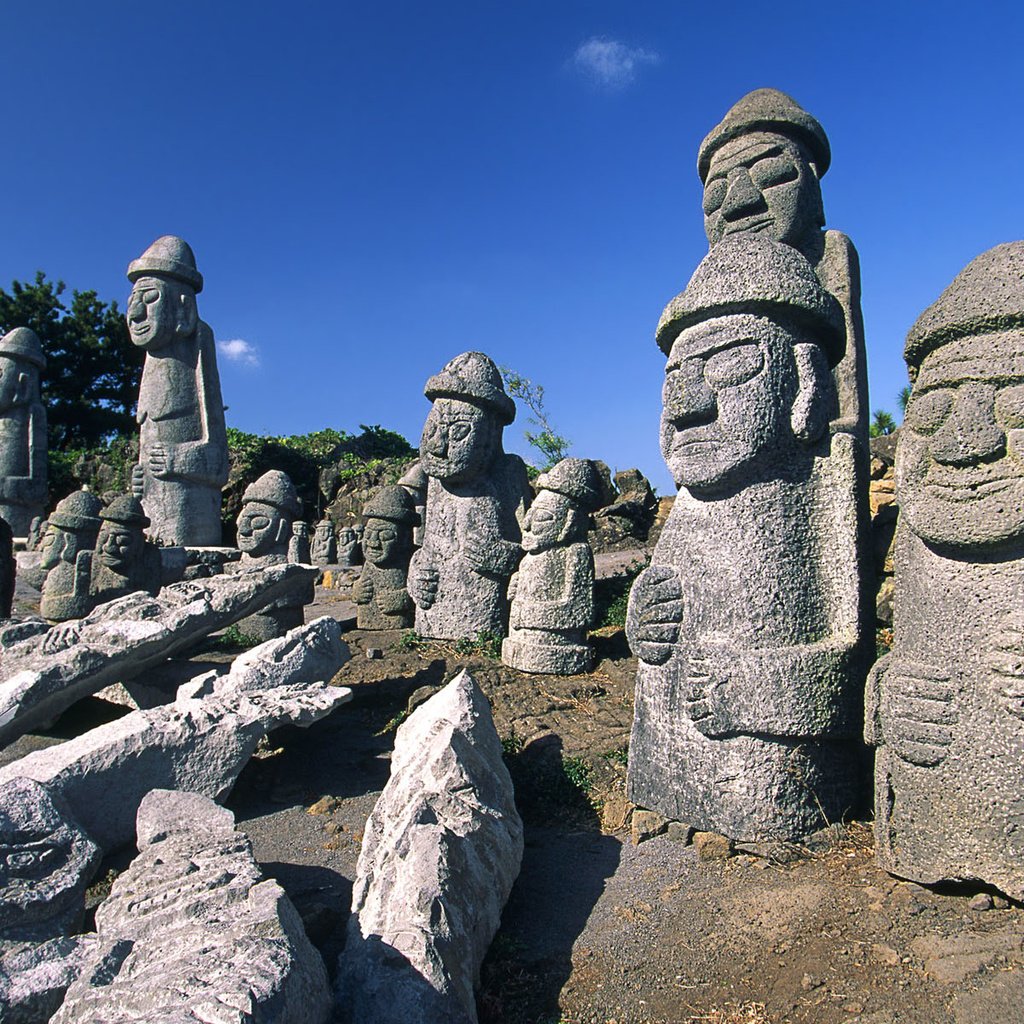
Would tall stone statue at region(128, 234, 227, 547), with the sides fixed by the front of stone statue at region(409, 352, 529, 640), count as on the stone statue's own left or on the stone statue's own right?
on the stone statue's own right

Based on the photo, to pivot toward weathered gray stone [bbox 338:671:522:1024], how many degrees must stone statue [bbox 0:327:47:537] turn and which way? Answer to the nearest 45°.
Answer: approximately 45° to its left

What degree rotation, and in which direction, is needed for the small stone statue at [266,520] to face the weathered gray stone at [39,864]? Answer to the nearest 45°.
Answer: approximately 45° to its left

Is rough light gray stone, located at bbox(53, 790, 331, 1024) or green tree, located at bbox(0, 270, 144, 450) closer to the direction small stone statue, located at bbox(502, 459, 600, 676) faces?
the rough light gray stone

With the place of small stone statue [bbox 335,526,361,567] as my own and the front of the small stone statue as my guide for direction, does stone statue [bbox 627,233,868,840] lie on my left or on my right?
on my left

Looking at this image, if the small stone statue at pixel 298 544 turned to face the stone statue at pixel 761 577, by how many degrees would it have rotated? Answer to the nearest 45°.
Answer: approximately 45° to its left

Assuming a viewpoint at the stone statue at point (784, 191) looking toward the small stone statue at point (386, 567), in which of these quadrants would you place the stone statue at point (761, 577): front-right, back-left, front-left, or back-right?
back-left

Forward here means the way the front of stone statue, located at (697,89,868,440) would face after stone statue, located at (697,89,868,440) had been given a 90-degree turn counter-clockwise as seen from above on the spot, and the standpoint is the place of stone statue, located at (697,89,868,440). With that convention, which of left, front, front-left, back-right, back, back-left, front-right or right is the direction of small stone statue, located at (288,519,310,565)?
back

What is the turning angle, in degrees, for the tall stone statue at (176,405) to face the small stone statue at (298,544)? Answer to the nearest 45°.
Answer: approximately 180°

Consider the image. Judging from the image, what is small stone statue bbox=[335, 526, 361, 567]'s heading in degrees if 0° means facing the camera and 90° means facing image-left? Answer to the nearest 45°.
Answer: approximately 45°

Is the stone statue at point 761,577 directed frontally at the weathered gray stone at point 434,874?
yes
